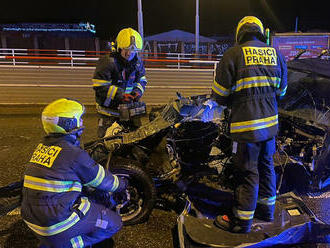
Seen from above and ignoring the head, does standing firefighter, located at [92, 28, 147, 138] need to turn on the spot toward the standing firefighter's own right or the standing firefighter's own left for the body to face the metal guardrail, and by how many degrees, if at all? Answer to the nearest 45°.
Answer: approximately 135° to the standing firefighter's own left

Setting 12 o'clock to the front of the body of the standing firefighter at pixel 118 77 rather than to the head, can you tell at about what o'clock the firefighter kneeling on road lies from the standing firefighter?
The firefighter kneeling on road is roughly at 2 o'clock from the standing firefighter.

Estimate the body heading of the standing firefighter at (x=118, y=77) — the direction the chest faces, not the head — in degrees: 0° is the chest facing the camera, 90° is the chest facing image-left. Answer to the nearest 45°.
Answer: approximately 315°

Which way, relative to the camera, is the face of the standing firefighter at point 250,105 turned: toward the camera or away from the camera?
away from the camera

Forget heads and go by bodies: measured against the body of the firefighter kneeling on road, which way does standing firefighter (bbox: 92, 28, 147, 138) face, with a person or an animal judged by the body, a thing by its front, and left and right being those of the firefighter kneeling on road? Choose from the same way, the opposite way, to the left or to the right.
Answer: to the right

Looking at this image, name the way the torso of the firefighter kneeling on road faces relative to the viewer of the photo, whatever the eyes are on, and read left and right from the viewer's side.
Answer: facing away from the viewer and to the right of the viewer
